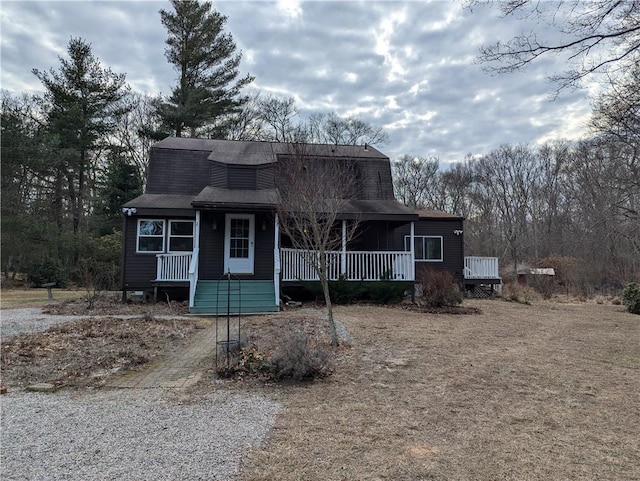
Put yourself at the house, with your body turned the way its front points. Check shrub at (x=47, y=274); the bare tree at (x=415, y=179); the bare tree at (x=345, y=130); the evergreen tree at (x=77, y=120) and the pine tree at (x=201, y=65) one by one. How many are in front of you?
0

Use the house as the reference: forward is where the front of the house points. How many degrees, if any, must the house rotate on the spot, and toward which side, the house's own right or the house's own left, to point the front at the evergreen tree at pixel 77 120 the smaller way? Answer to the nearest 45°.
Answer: approximately 135° to the house's own right

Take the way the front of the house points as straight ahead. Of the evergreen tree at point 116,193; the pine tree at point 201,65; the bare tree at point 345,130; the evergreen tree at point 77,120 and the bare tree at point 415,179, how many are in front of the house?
0

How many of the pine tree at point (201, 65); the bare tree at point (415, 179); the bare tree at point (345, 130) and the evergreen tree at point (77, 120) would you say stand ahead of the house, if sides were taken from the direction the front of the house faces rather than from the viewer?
0

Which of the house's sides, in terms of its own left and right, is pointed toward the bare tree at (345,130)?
back

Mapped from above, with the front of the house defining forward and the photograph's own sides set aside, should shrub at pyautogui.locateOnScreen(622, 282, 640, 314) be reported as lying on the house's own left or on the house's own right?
on the house's own left

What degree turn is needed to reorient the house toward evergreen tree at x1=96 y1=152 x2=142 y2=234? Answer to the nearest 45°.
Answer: approximately 135° to its right

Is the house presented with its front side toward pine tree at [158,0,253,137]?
no

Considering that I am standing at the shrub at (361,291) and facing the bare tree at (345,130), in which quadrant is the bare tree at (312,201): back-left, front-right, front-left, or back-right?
back-left

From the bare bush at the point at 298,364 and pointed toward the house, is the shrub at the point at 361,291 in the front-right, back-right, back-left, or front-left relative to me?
front-right

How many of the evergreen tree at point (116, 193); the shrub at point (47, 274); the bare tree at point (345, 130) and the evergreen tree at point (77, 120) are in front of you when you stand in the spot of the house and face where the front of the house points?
0

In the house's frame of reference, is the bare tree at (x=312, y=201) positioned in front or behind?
in front

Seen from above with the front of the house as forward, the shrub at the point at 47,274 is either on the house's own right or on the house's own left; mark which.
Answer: on the house's own right

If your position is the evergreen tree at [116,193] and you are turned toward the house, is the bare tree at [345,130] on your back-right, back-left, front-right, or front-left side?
front-left

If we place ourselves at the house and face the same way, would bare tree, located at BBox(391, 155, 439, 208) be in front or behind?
behind

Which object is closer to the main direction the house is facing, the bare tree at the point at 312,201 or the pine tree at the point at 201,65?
the bare tree

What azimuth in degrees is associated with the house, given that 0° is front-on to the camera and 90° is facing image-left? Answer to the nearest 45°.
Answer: approximately 0°
